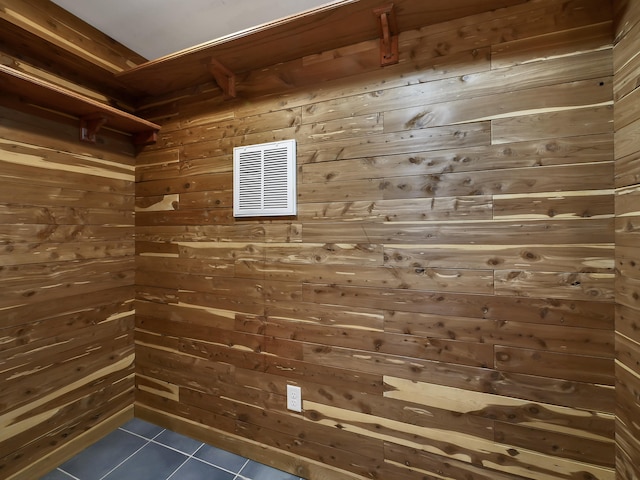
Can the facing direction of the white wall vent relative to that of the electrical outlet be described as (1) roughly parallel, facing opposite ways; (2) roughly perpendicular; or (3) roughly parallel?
roughly parallel

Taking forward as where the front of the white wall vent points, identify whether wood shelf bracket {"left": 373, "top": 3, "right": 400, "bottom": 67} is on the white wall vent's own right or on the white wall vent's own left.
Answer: on the white wall vent's own left

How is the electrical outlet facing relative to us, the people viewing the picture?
facing the viewer and to the left of the viewer

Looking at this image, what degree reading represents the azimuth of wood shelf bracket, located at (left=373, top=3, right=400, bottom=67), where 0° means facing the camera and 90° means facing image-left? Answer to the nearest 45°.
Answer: approximately 45°

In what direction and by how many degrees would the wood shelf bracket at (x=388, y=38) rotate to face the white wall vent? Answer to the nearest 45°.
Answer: approximately 45° to its right

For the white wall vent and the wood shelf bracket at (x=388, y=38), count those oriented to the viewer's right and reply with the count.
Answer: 0
